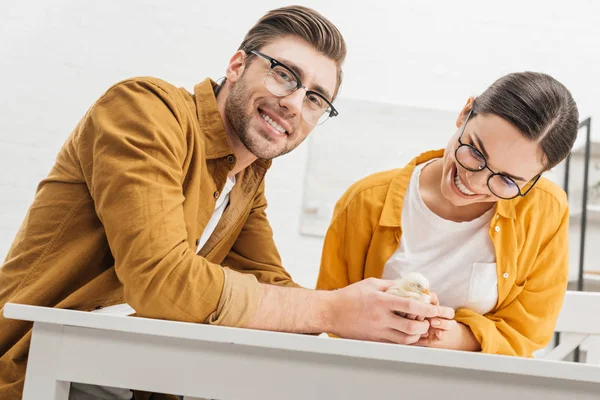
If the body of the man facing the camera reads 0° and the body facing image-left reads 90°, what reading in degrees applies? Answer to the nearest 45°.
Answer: approximately 315°

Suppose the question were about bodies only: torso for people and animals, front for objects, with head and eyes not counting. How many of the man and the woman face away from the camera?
0

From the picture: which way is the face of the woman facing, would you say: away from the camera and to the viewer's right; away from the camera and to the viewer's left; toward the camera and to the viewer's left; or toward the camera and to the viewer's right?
toward the camera and to the viewer's left

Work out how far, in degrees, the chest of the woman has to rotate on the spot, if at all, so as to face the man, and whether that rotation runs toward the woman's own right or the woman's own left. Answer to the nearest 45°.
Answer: approximately 45° to the woman's own right

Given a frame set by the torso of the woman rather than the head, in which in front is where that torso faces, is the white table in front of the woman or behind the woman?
in front

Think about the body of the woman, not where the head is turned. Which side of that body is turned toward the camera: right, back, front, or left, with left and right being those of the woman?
front
